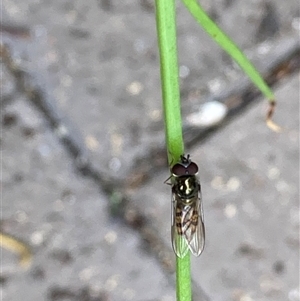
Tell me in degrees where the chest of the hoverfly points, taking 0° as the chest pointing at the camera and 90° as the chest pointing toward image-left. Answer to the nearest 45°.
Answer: approximately 180°
